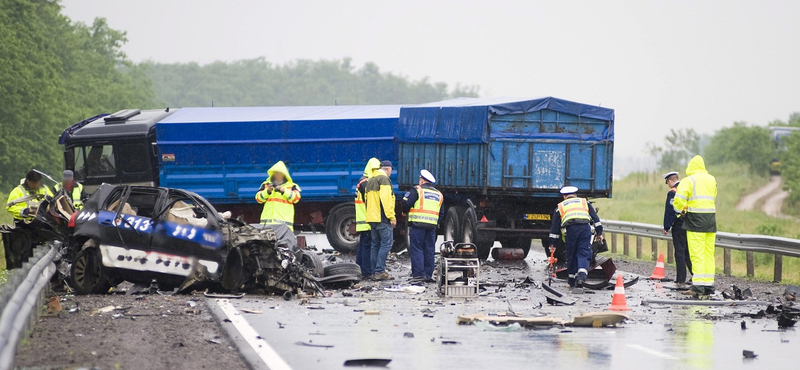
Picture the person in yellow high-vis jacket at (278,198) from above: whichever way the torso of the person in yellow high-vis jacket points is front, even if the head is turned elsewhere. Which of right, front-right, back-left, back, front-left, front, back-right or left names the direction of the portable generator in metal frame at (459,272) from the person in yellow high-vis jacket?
front-left

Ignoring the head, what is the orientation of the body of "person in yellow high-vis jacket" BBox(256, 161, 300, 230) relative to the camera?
toward the camera

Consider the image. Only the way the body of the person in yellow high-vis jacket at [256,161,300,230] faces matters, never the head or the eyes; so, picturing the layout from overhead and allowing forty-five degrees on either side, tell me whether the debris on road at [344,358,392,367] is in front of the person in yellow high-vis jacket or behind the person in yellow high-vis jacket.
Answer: in front

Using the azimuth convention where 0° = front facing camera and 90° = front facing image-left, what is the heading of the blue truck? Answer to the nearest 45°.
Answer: approximately 135°

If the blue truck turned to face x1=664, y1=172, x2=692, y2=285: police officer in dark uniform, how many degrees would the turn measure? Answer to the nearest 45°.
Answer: approximately 180°
